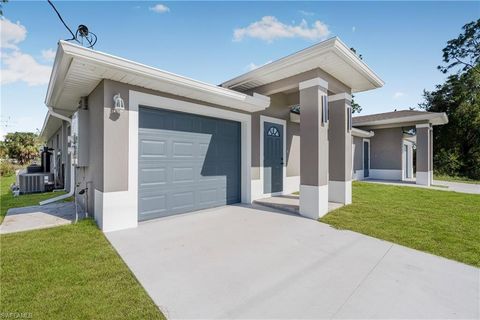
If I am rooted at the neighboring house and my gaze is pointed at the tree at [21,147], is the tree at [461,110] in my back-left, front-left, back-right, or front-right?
back-right

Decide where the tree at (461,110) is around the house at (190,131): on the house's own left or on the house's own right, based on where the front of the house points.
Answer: on the house's own left

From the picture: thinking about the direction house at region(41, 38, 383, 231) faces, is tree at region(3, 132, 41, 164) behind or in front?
behind

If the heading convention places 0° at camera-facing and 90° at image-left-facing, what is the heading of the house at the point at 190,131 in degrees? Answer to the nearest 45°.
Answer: approximately 315°

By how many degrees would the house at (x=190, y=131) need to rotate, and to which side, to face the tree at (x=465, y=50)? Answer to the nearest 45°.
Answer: approximately 90° to its left
